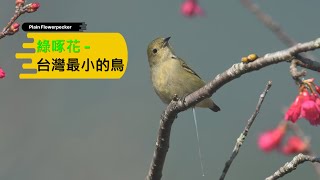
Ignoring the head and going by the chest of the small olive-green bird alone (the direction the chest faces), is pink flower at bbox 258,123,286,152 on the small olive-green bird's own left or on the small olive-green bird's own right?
on the small olive-green bird's own left

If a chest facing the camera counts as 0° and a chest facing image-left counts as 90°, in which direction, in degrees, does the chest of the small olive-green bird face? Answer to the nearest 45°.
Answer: approximately 45°

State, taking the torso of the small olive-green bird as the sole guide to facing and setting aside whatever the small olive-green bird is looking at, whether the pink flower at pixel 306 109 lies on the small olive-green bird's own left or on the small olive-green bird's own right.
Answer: on the small olive-green bird's own left

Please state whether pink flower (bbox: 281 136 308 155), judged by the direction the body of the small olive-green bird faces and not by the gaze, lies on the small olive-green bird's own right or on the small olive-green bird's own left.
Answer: on the small olive-green bird's own left
